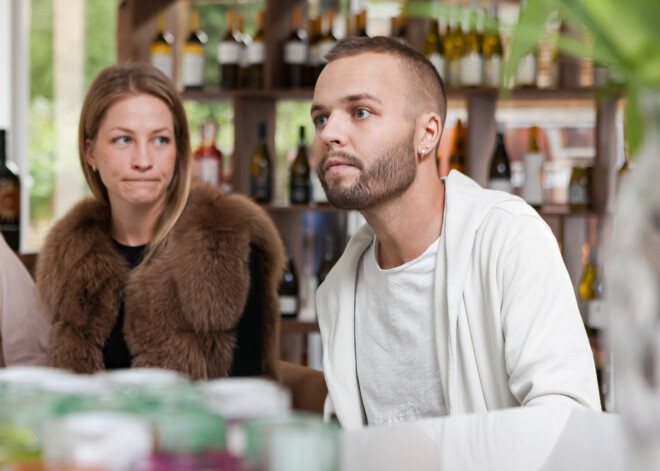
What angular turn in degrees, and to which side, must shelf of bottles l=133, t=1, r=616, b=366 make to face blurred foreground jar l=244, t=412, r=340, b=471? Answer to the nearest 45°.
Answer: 0° — it already faces it

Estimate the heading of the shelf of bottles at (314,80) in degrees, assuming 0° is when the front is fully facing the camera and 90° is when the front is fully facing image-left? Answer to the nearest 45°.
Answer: approximately 0°

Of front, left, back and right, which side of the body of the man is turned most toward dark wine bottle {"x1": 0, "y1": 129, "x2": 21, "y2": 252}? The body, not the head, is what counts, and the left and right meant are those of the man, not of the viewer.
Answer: right

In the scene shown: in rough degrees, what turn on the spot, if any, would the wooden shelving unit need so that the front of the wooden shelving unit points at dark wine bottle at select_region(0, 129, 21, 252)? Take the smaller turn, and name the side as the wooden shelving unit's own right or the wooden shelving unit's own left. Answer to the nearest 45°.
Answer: approximately 45° to the wooden shelving unit's own right

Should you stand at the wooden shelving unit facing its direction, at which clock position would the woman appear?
The woman is roughly at 12 o'clock from the wooden shelving unit.

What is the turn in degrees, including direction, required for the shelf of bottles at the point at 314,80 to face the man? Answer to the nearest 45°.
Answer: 0° — it already faces them

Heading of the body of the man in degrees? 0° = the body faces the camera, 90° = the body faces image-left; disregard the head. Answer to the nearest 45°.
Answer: approximately 45°
